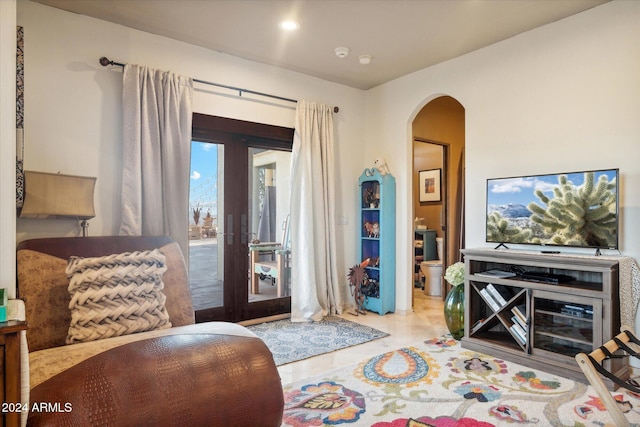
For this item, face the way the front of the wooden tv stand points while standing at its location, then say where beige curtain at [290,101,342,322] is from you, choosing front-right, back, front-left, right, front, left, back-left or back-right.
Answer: front-right

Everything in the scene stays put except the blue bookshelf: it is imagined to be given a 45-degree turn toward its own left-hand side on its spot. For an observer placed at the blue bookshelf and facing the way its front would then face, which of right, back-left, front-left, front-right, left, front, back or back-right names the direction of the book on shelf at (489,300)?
front-left

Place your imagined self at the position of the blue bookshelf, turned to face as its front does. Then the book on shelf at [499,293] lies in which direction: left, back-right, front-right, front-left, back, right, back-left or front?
left

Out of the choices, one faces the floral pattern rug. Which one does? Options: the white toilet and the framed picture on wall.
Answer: the framed picture on wall

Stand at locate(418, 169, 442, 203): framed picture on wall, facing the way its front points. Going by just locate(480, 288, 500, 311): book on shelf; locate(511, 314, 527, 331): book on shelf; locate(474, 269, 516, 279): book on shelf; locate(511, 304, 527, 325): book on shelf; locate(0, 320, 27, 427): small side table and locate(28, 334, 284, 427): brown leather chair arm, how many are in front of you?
6

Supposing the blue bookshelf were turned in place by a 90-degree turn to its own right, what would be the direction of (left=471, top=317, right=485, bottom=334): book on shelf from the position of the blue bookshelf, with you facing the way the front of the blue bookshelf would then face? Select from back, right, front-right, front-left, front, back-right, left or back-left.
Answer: back

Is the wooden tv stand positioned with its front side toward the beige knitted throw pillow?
yes

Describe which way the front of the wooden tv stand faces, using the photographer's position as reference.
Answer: facing the viewer and to the left of the viewer

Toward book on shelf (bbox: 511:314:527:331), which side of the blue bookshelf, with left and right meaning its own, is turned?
left

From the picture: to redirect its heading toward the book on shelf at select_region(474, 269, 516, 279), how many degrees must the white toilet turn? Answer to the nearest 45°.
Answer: approximately 90° to its left

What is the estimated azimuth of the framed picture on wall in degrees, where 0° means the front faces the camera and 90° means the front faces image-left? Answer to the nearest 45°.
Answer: approximately 0°
